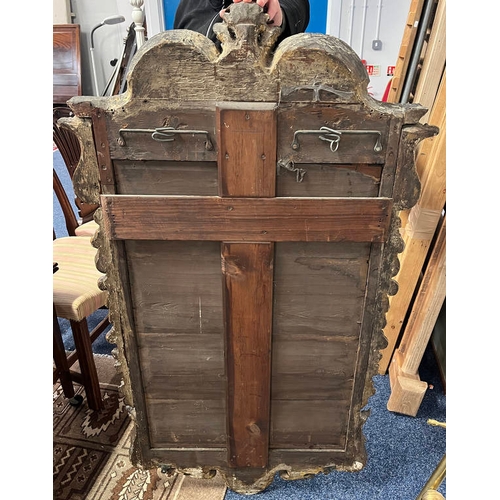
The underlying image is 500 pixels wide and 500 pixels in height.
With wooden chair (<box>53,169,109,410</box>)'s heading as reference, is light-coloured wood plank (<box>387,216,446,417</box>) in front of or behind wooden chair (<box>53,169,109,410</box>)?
in front

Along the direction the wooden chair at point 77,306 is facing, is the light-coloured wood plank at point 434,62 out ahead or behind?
ahead

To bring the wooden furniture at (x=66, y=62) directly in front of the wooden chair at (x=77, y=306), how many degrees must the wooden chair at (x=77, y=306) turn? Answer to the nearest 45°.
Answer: approximately 135° to its left

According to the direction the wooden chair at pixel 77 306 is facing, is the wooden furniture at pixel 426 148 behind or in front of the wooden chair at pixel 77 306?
in front

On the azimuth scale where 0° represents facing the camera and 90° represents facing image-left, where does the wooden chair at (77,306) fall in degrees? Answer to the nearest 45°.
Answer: approximately 315°
